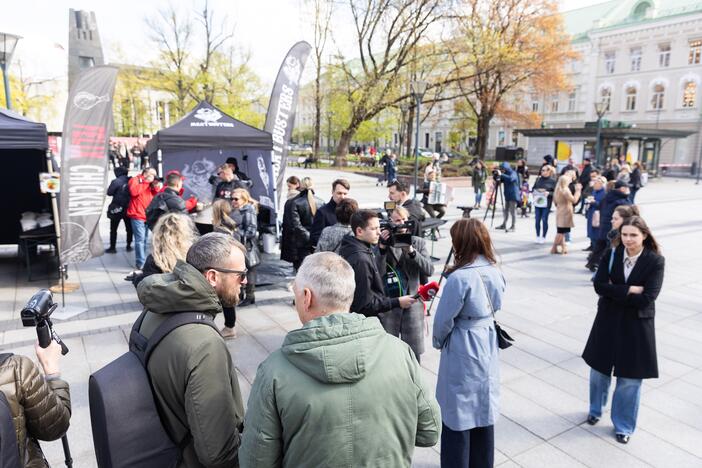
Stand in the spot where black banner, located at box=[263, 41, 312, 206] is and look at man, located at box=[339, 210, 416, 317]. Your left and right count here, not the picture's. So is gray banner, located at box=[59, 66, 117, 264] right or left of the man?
right

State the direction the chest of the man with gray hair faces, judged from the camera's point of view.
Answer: away from the camera

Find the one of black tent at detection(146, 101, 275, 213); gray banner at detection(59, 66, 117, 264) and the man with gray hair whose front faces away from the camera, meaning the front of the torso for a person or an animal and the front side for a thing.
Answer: the man with gray hair

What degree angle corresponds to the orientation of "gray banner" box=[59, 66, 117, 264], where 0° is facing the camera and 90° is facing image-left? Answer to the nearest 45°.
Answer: approximately 0°

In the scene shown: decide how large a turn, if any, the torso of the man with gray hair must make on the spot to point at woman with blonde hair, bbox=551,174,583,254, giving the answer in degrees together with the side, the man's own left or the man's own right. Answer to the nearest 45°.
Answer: approximately 45° to the man's own right

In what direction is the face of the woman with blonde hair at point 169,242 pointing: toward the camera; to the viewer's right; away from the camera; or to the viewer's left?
away from the camera

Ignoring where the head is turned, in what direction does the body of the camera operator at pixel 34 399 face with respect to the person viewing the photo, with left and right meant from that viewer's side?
facing away from the viewer and to the right of the viewer

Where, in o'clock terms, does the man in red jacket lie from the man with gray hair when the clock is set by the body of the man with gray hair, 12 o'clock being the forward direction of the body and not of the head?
The man in red jacket is roughly at 11 o'clock from the man with gray hair.

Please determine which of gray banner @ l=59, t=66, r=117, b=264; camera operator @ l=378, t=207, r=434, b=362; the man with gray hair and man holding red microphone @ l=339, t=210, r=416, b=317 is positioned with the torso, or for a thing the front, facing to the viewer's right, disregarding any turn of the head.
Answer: the man holding red microphone
